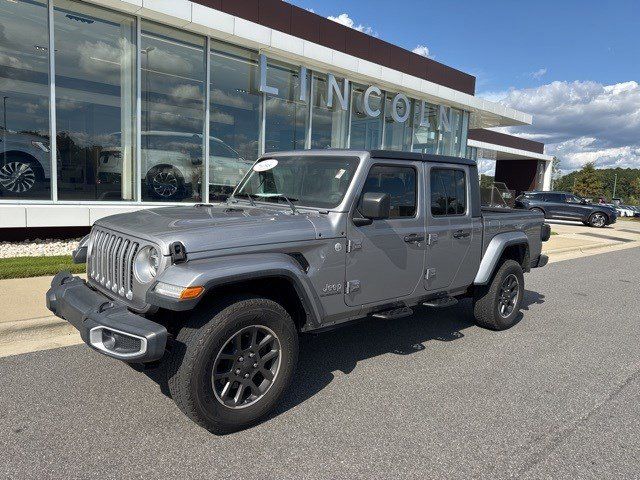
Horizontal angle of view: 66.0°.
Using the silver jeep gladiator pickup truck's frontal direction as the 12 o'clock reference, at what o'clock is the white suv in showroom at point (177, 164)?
The white suv in showroom is roughly at 4 o'clock from the silver jeep gladiator pickup truck.

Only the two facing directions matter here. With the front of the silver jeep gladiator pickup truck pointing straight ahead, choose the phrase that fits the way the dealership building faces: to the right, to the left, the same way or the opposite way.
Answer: to the left

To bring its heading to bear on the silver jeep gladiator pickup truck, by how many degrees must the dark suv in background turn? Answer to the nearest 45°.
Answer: approximately 90° to its right

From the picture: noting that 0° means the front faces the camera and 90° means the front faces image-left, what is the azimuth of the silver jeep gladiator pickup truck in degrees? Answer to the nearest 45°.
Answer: approximately 45°

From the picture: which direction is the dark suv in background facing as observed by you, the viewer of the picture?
facing to the right of the viewer

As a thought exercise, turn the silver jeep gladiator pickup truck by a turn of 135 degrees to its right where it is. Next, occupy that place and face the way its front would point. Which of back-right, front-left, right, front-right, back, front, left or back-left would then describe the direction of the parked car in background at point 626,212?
front-right

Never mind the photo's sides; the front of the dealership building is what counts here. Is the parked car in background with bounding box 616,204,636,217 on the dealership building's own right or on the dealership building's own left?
on the dealership building's own left

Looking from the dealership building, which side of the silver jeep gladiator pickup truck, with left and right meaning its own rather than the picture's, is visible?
right

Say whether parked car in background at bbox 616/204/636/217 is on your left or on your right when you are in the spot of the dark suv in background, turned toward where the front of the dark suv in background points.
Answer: on your left

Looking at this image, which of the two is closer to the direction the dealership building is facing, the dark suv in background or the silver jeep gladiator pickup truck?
the silver jeep gladiator pickup truck

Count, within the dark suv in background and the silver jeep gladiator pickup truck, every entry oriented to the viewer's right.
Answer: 1

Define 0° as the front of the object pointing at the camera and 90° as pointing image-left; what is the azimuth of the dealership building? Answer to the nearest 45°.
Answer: approximately 315°

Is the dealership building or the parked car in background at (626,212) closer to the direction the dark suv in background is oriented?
the parked car in background
